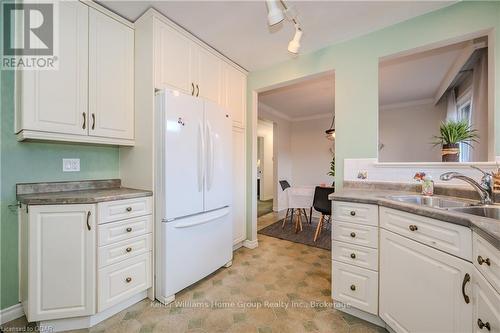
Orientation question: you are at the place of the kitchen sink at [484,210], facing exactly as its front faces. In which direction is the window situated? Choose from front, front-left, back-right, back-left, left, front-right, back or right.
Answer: back-right

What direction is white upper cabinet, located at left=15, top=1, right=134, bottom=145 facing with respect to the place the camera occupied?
facing the viewer and to the right of the viewer

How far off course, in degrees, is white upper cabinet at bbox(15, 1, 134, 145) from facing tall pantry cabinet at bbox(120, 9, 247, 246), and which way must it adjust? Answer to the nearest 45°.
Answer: approximately 45° to its left

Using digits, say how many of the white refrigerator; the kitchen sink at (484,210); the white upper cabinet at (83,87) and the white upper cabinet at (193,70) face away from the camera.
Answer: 0

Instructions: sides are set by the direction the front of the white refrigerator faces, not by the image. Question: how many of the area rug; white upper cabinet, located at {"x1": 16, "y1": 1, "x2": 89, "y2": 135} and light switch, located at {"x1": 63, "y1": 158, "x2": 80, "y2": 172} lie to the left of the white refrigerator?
1

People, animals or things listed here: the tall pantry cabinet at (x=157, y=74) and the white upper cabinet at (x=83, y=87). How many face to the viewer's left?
0

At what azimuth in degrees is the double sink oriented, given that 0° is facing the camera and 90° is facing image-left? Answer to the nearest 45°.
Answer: approximately 45°
